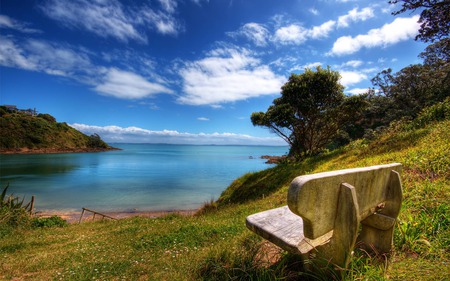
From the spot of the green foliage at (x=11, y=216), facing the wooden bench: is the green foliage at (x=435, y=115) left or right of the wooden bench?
left

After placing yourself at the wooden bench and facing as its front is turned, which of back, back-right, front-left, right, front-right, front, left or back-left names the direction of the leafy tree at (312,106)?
front-right

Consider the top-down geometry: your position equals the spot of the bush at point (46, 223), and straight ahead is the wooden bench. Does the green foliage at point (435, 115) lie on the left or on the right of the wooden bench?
left

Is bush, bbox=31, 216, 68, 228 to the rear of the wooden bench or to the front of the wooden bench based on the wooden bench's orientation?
to the front

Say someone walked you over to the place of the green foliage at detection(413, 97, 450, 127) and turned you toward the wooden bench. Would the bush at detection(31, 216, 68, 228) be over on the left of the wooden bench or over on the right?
right

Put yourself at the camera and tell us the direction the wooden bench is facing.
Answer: facing away from the viewer and to the left of the viewer

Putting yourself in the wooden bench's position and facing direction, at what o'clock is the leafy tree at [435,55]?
The leafy tree is roughly at 2 o'clock from the wooden bench.

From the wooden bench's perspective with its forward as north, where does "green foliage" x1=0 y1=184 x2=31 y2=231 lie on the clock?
The green foliage is roughly at 11 o'clock from the wooden bench.

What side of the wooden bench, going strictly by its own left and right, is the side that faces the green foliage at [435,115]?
right

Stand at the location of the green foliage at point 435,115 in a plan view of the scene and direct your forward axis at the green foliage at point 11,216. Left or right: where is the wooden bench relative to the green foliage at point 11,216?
left
